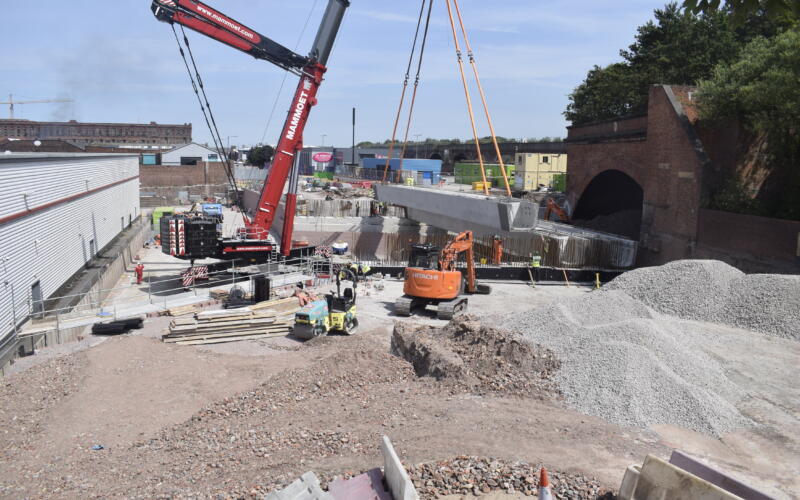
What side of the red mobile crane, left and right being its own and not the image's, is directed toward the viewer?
right

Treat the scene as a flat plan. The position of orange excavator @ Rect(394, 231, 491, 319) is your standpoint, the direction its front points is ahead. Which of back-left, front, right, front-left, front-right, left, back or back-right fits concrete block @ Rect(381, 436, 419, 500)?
back-right

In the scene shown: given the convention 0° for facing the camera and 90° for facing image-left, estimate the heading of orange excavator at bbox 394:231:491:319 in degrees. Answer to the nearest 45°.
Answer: approximately 225°

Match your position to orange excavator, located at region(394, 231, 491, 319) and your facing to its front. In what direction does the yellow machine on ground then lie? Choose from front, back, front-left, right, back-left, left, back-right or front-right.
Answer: back

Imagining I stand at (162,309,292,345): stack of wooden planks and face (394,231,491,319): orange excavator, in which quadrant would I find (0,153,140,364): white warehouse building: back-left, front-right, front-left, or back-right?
back-left

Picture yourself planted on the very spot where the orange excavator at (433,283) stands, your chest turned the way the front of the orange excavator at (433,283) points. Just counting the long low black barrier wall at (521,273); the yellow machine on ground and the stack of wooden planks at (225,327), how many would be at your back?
2

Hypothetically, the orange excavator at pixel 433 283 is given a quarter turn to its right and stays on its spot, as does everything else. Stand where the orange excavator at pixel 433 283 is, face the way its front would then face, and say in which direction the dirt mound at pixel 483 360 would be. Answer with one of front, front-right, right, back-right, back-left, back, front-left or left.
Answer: front-right

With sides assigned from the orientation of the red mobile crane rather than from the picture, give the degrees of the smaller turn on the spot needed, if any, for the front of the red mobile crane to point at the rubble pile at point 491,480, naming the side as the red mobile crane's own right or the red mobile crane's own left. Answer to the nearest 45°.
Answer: approximately 90° to the red mobile crane's own right

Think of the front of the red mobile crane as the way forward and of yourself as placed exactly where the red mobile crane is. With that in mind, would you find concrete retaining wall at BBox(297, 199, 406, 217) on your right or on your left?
on your left
